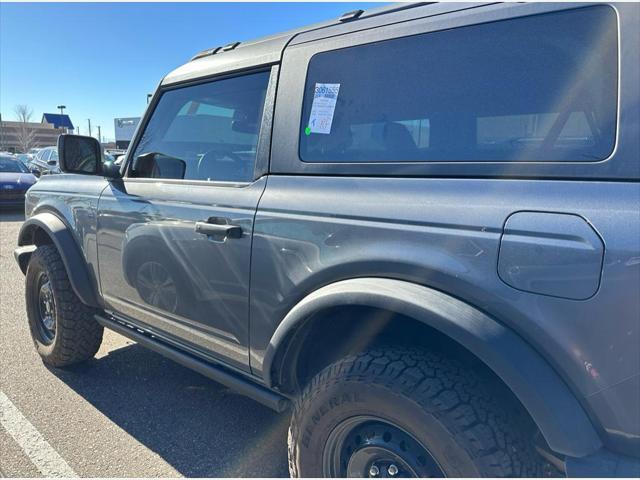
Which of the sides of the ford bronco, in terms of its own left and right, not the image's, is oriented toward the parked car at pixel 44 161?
front

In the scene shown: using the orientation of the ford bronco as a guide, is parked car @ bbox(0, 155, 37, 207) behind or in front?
in front

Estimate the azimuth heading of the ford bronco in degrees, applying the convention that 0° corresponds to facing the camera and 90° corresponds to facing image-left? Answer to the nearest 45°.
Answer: approximately 135°
